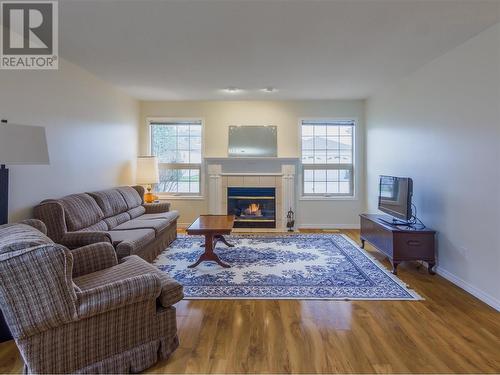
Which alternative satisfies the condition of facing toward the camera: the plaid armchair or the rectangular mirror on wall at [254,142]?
the rectangular mirror on wall

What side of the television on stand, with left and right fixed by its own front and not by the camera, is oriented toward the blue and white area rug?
front

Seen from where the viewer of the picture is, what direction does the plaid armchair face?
facing away from the viewer and to the right of the viewer

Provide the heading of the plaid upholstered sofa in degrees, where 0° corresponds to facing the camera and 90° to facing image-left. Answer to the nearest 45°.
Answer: approximately 315°

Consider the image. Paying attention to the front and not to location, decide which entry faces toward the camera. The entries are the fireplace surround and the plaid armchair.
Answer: the fireplace surround

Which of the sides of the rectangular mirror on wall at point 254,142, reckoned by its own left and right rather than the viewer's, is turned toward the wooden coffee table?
front

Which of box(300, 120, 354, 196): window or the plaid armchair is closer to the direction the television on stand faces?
the plaid armchair

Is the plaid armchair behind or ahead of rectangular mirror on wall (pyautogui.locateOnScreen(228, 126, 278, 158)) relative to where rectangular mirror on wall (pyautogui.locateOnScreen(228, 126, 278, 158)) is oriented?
ahead

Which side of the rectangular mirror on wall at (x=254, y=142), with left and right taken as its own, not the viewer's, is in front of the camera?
front

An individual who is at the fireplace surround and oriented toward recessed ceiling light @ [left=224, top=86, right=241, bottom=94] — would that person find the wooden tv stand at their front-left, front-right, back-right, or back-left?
front-left

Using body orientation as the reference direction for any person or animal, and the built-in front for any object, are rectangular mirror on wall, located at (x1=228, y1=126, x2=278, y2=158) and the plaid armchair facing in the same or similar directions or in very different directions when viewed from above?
very different directions

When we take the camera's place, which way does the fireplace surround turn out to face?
facing the viewer
